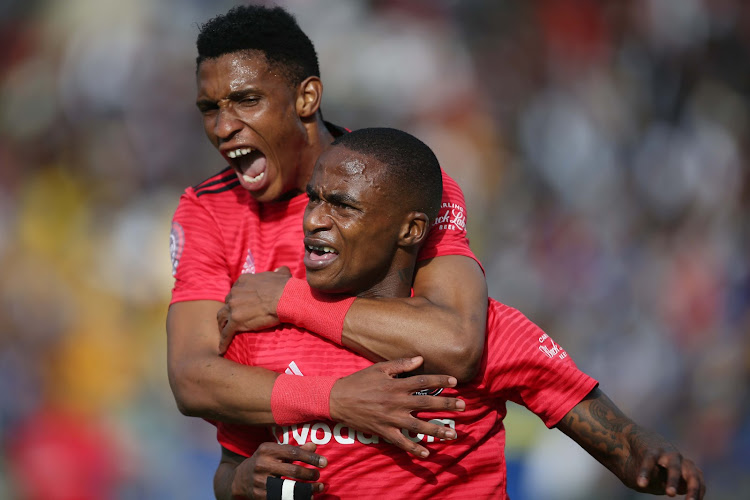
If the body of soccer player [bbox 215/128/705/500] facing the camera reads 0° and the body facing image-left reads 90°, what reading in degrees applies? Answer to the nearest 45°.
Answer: approximately 45°
